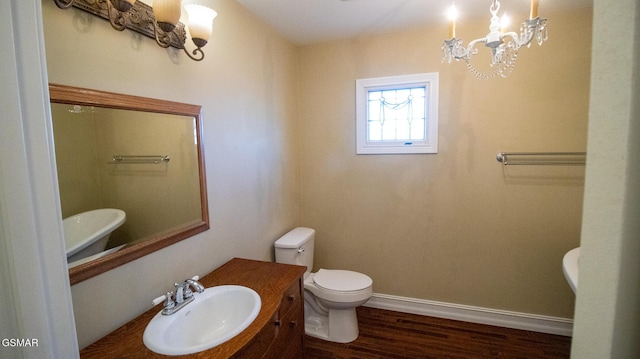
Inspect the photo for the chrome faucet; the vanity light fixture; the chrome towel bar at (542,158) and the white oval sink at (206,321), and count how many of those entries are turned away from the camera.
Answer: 0

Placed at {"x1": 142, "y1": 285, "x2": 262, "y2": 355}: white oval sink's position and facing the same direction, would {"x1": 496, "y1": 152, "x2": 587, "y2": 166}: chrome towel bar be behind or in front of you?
in front

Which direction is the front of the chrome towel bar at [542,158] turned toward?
toward the camera

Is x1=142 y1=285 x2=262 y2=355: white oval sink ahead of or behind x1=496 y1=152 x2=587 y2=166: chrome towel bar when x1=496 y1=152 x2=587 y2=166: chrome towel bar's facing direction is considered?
ahead

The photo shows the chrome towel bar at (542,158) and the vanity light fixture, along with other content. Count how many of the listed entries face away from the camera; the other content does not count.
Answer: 0

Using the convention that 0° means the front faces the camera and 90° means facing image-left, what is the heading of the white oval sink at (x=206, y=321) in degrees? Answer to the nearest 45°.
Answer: approximately 315°

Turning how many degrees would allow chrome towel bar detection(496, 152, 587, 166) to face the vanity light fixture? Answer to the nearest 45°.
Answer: approximately 45° to its right

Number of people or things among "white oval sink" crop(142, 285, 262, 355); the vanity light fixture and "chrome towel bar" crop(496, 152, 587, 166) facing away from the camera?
0

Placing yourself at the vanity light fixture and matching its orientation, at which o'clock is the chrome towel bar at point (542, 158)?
The chrome towel bar is roughly at 11 o'clock from the vanity light fixture.

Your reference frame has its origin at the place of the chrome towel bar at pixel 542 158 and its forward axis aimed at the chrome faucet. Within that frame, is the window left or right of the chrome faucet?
right

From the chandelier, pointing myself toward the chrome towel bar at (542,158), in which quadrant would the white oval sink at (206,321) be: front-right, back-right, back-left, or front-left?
back-left

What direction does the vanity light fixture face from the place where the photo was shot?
facing the viewer and to the right of the viewer

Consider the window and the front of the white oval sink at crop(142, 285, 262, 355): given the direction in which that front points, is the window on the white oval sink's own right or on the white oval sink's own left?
on the white oval sink's own left

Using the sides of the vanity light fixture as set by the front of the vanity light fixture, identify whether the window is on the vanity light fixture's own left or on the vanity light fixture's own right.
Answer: on the vanity light fixture's own left

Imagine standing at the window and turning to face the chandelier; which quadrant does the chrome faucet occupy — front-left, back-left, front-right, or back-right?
front-right

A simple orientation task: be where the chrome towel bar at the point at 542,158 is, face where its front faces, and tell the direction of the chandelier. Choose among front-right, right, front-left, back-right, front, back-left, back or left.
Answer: front

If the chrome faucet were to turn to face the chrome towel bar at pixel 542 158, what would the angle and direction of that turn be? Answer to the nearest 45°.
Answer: approximately 45° to its left

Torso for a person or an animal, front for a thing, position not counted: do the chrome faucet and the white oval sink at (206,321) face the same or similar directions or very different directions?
same or similar directions

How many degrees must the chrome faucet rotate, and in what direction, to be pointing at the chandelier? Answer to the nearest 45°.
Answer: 0° — it already faces it

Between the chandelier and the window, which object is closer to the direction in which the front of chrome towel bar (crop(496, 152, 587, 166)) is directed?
the chandelier
